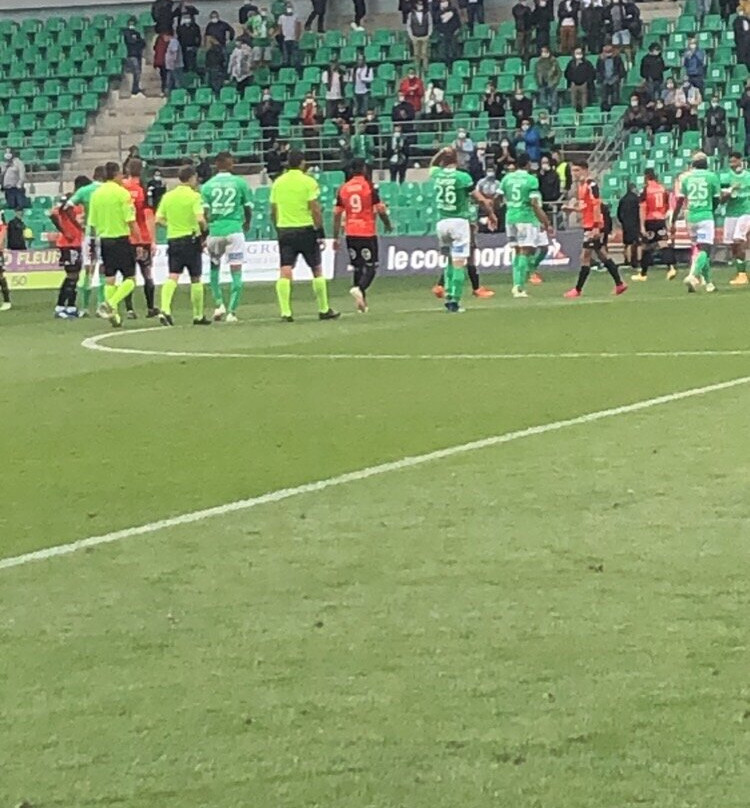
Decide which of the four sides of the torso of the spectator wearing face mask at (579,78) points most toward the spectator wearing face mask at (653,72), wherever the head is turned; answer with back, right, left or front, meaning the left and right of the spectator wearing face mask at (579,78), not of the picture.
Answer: left

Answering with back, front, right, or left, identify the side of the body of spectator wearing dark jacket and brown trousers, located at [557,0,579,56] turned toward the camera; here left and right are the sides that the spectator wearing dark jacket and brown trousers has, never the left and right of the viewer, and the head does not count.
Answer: front

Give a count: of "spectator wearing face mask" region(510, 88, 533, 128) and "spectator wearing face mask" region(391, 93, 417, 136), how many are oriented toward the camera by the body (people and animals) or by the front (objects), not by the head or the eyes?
2

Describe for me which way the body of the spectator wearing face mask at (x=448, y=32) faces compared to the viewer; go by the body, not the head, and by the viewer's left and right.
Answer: facing the viewer

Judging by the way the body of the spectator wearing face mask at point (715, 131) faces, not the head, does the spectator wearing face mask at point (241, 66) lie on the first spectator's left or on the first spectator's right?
on the first spectator's right

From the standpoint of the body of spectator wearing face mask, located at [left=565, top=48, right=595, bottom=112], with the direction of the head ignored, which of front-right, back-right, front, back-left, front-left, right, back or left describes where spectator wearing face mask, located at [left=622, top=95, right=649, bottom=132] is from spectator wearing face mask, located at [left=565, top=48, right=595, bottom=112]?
front-left

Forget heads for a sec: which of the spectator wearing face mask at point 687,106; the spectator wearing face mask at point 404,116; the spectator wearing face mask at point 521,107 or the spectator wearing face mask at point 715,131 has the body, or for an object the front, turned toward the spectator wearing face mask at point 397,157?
the spectator wearing face mask at point 404,116

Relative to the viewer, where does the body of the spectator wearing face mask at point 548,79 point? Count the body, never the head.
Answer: toward the camera

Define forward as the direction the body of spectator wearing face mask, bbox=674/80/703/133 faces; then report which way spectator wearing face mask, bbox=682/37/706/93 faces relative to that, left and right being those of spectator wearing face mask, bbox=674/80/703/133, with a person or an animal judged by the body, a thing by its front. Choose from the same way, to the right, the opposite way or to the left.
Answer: the same way

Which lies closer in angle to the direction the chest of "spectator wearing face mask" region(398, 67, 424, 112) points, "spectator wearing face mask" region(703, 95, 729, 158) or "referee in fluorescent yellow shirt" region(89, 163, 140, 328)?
the referee in fluorescent yellow shirt

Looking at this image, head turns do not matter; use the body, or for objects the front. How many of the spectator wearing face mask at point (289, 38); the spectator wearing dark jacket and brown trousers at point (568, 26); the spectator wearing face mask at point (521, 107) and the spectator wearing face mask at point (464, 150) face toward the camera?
4

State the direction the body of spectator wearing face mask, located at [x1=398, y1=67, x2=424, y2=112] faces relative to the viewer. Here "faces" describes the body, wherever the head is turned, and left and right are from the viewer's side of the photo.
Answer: facing the viewer

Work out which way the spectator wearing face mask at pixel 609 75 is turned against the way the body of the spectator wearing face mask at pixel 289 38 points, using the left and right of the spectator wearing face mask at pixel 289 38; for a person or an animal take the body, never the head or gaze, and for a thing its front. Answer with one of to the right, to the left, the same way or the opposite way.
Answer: the same way

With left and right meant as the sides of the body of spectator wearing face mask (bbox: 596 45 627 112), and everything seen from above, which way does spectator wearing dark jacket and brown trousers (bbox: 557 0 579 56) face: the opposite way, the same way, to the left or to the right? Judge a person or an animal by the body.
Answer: the same way

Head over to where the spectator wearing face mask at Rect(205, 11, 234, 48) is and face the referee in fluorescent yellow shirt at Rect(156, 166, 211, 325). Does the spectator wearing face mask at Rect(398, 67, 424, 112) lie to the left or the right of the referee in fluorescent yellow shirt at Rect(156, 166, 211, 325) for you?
left

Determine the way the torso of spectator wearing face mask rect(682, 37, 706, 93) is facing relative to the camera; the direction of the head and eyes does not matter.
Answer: toward the camera

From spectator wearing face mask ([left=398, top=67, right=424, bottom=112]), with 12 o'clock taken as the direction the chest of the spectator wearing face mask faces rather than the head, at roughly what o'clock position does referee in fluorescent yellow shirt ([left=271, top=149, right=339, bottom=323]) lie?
The referee in fluorescent yellow shirt is roughly at 12 o'clock from the spectator wearing face mask.
